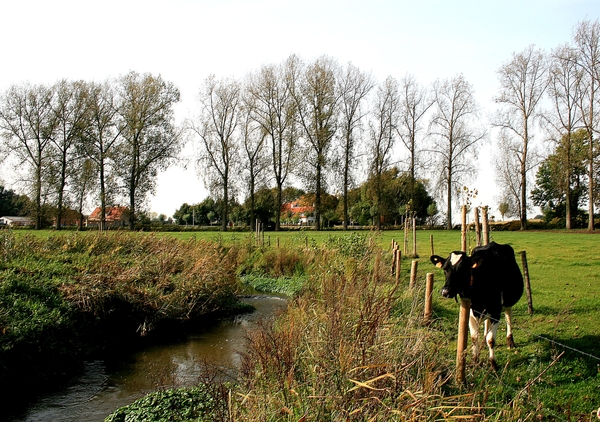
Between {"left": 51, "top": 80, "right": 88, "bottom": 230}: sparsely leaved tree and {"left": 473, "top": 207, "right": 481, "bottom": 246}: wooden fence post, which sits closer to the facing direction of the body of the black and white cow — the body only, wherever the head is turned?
the sparsely leaved tree

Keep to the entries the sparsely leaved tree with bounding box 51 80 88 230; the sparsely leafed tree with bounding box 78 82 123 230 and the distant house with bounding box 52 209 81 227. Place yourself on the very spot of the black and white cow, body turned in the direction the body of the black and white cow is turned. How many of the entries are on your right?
3

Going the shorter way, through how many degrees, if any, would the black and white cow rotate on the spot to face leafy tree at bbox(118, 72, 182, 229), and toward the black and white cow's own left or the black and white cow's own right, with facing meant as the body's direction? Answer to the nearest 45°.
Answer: approximately 90° to the black and white cow's own right

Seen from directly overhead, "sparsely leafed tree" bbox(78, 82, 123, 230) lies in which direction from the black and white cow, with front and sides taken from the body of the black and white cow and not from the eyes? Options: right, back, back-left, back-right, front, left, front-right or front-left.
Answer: right

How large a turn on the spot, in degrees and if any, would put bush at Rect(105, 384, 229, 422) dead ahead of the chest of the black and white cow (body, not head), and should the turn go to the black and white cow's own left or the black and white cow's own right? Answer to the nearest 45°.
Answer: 0° — it already faces it

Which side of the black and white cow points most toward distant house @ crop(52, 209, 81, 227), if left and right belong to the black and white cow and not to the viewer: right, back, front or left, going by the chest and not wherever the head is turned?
right

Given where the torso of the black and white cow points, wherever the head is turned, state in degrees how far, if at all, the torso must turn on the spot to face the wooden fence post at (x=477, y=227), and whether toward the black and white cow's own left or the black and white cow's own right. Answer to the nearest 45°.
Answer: approximately 135° to the black and white cow's own right

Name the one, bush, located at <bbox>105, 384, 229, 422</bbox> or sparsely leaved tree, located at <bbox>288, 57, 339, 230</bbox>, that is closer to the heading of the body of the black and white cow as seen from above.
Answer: the bush

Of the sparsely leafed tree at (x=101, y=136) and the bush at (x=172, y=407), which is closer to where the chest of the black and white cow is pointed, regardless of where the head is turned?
the bush

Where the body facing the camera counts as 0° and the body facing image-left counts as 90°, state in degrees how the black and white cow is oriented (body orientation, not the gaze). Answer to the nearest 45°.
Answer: approximately 45°

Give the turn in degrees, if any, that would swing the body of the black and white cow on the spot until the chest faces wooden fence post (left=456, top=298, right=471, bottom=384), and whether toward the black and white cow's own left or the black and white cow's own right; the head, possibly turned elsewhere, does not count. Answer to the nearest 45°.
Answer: approximately 45° to the black and white cow's own left

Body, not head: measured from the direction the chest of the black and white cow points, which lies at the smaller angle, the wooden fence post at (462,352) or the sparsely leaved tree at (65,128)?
the wooden fence post

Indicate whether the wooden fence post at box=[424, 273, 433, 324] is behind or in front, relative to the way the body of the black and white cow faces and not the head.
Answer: in front
